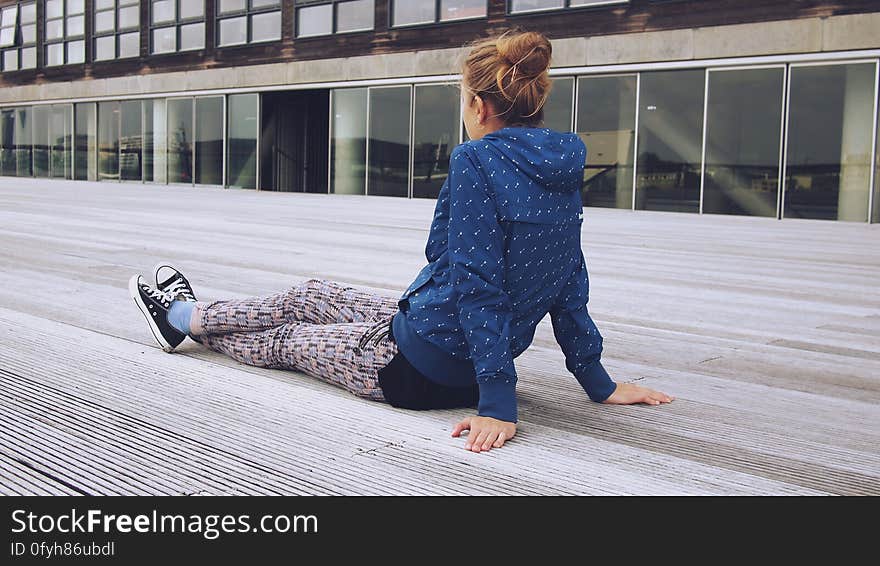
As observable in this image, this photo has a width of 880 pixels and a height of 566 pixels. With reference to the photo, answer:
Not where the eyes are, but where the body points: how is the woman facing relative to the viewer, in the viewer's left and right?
facing away from the viewer and to the left of the viewer

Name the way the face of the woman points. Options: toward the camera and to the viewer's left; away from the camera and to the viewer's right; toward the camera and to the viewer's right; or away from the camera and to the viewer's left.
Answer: away from the camera and to the viewer's left
